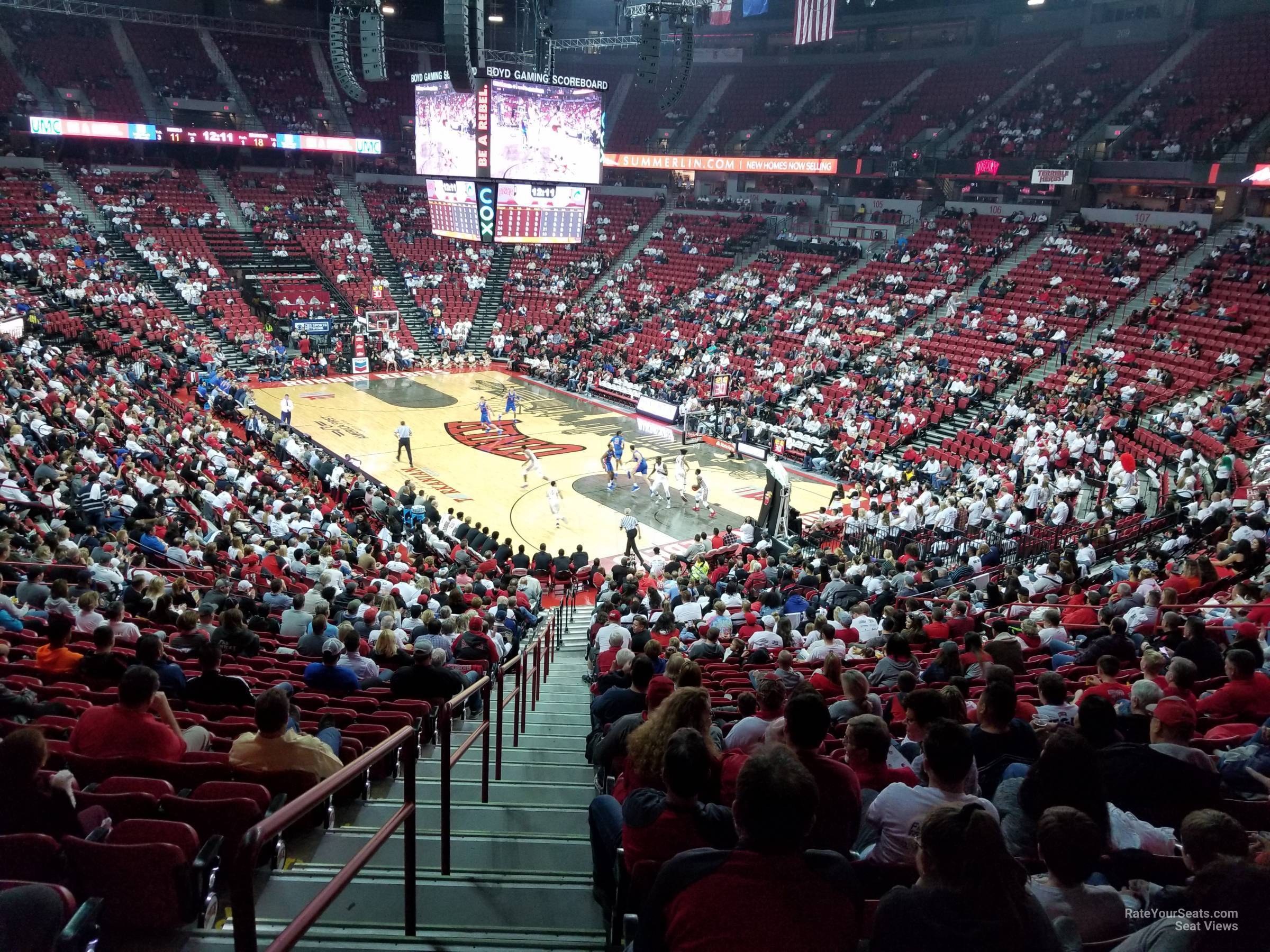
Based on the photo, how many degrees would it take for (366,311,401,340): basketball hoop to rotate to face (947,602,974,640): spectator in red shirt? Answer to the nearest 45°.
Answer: approximately 45° to its right

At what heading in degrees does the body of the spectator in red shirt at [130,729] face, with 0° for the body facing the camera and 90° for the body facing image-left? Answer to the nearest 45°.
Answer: approximately 225°

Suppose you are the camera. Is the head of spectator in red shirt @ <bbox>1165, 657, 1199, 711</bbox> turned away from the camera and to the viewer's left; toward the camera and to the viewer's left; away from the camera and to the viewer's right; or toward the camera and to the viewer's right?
away from the camera and to the viewer's left

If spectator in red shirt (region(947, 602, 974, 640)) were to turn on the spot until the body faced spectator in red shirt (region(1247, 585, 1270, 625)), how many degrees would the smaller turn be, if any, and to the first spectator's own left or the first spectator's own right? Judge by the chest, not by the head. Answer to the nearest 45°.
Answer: approximately 135° to the first spectator's own right

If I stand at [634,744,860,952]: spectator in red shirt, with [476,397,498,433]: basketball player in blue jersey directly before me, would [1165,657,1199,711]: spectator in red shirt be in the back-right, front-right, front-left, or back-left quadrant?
front-right

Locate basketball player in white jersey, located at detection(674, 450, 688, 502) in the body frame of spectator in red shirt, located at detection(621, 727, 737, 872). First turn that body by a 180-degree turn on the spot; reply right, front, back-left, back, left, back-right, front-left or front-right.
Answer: back

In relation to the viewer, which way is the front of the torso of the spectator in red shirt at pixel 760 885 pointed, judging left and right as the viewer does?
facing away from the viewer

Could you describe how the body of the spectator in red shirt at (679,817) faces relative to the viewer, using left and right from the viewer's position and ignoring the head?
facing away from the viewer

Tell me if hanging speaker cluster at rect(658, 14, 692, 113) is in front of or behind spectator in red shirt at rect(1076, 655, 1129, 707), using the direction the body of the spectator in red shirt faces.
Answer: in front

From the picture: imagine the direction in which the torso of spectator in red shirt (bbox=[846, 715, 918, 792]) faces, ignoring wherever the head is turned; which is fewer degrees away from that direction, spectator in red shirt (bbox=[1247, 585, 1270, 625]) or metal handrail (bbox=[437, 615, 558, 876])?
the metal handrail

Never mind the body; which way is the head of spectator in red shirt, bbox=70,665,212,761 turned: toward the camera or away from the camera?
away from the camera

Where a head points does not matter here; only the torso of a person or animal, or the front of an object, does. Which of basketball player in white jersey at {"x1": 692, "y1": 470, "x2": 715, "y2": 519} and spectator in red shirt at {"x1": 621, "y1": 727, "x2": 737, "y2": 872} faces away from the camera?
the spectator in red shirt

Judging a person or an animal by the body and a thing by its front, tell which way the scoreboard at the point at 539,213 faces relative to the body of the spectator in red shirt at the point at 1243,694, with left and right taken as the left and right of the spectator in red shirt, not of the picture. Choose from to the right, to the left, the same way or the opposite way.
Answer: the opposite way

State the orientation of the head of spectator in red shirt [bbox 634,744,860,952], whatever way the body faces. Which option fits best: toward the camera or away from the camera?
away from the camera

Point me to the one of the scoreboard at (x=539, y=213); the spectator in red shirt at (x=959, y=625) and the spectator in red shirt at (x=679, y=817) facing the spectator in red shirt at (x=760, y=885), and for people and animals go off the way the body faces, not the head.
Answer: the scoreboard

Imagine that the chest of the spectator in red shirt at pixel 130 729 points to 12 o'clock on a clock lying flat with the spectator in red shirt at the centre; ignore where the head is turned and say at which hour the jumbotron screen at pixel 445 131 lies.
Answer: The jumbotron screen is roughly at 11 o'clock from the spectator in red shirt.

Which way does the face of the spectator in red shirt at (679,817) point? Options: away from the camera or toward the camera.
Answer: away from the camera

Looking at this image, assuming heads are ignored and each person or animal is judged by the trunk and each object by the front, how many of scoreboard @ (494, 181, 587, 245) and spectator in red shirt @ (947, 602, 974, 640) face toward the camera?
1
